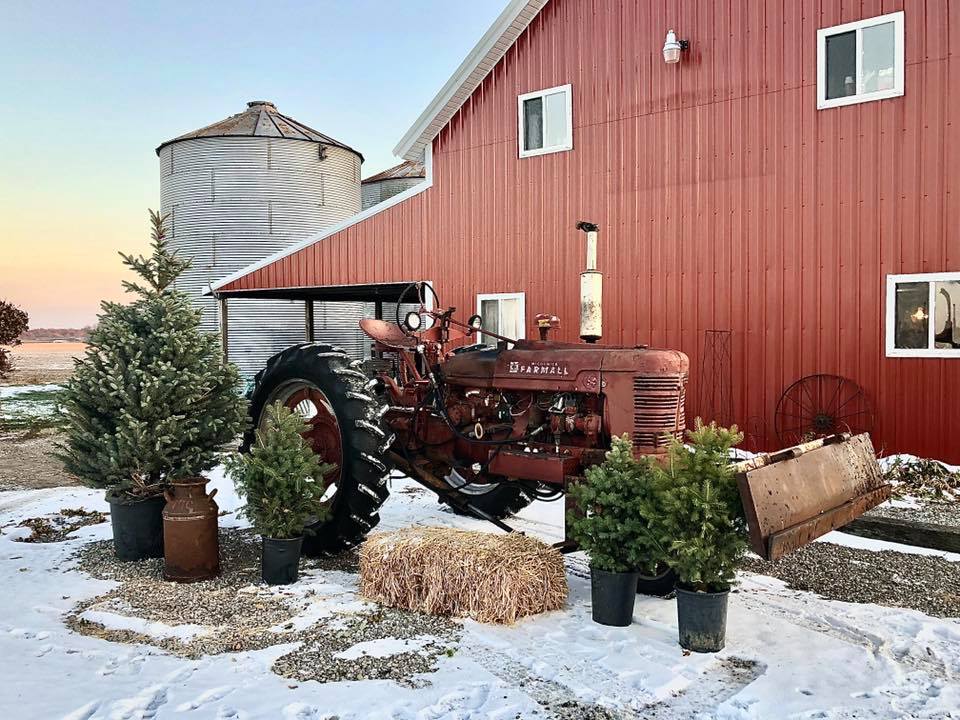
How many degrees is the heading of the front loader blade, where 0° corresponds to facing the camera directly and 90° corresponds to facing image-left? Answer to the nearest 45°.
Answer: approximately 315°

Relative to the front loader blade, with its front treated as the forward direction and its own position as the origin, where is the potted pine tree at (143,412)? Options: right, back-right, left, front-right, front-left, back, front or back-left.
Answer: back-right

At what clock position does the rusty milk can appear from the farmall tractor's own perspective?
The rusty milk can is roughly at 4 o'clock from the farmall tractor.

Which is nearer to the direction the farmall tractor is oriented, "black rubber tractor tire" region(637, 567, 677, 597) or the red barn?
the black rubber tractor tire

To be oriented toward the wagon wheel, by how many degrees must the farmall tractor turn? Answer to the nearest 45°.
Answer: approximately 90° to its left

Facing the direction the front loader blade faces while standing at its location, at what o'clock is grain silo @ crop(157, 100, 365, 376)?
The grain silo is roughly at 6 o'clock from the front loader blade.

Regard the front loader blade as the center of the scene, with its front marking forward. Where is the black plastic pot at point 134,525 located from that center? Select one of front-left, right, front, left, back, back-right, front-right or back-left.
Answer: back-right

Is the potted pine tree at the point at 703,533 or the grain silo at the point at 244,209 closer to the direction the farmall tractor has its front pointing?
the potted pine tree

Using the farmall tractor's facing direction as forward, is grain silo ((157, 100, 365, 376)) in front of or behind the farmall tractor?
behind

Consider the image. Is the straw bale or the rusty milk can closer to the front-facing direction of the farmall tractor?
the straw bale

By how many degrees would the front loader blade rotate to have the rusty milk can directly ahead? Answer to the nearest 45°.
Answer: approximately 135° to its right

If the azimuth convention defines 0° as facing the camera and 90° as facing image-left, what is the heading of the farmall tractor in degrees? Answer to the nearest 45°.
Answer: approximately 315°
